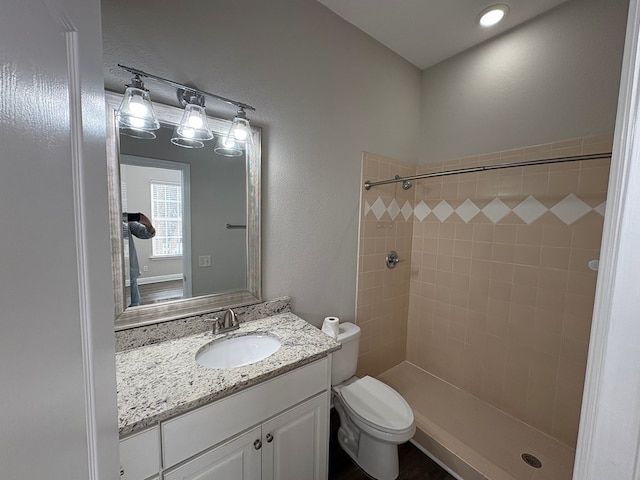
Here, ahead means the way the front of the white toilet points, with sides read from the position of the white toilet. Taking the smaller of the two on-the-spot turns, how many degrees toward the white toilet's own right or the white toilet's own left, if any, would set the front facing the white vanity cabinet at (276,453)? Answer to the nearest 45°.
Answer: approximately 90° to the white toilet's own right

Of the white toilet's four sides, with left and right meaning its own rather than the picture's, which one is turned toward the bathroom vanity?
right

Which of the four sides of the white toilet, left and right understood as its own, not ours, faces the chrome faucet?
right

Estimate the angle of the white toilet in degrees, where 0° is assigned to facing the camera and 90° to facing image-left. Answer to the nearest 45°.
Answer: approximately 315°
